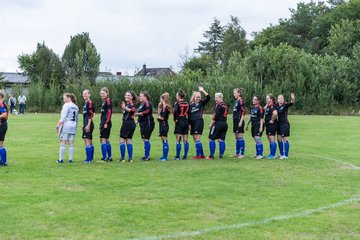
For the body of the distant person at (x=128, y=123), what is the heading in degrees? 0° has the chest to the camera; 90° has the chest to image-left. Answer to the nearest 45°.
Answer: approximately 45°

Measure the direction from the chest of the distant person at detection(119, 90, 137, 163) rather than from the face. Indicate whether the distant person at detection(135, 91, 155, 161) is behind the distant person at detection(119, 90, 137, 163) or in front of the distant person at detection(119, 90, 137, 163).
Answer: behind
